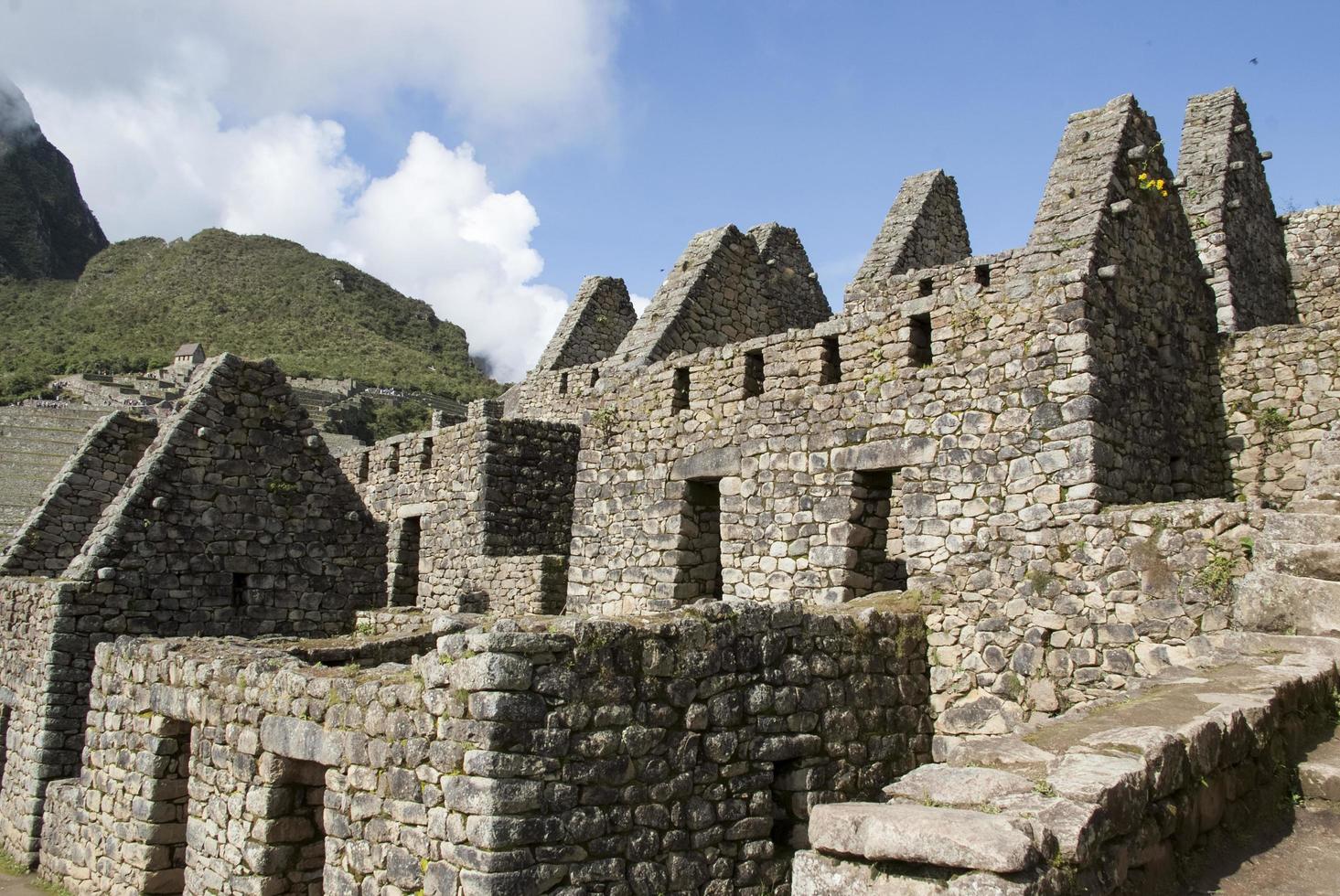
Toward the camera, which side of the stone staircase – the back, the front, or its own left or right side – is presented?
front
